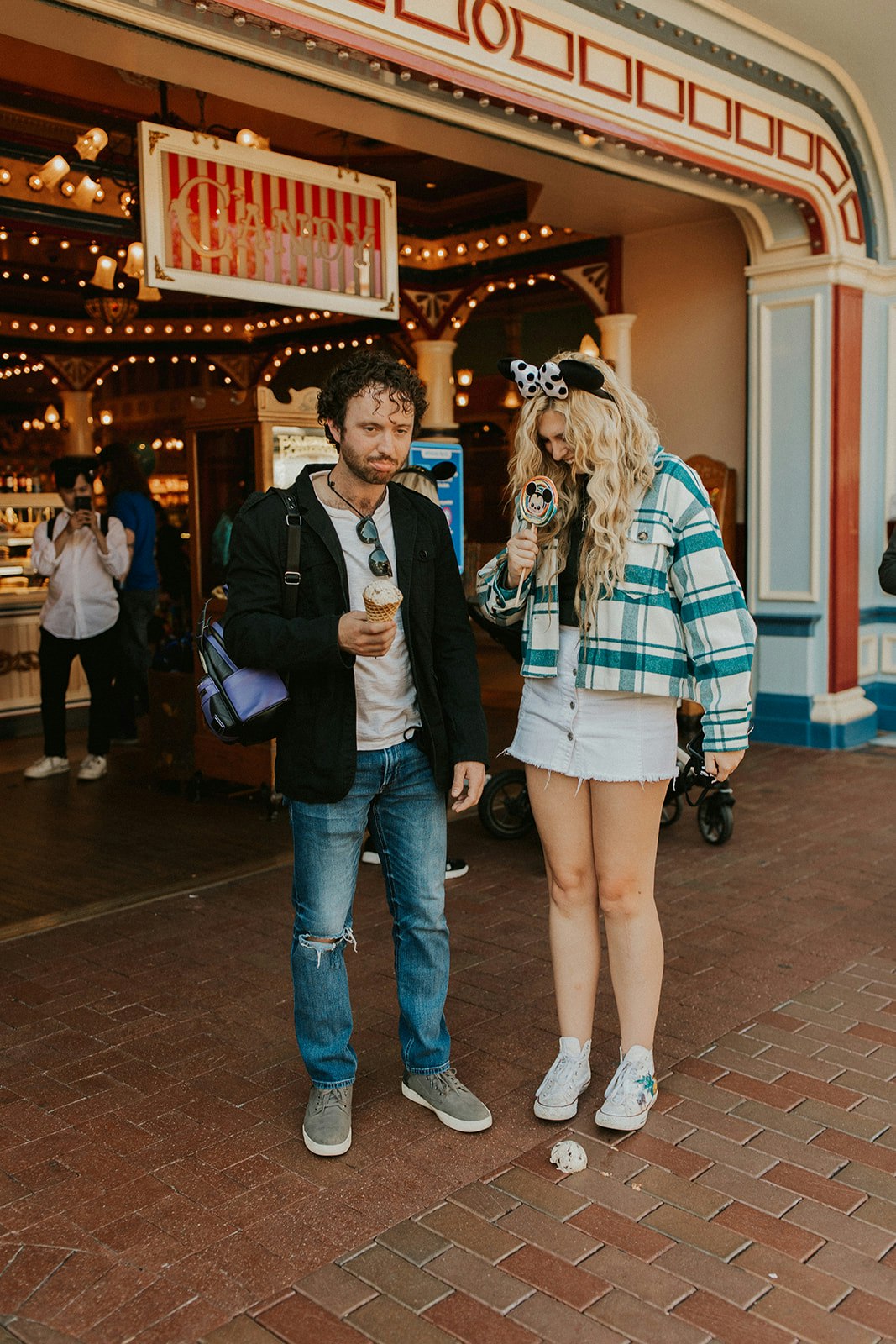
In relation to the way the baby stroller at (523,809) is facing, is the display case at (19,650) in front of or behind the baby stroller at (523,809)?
behind

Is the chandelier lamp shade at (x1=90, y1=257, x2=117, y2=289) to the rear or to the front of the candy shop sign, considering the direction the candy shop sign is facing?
to the rear

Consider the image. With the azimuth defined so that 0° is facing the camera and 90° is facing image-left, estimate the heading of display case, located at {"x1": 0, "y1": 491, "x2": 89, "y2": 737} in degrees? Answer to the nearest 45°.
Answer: approximately 315°

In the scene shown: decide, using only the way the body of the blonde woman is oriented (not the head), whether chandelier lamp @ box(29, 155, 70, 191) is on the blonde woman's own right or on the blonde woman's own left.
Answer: on the blonde woman's own right

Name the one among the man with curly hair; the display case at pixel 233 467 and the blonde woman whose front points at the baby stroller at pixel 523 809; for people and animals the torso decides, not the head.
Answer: the display case

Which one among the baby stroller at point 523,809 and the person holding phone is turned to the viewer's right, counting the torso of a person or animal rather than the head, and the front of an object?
the baby stroller

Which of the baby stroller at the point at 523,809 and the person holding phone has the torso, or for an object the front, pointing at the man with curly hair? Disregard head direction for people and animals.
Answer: the person holding phone

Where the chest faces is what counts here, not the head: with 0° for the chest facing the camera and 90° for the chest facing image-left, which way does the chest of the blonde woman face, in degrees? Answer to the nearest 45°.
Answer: approximately 45°

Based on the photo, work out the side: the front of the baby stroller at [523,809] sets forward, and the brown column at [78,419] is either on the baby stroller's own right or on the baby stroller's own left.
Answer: on the baby stroller's own left

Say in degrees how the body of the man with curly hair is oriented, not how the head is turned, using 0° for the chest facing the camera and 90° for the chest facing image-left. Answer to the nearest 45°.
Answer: approximately 315°
